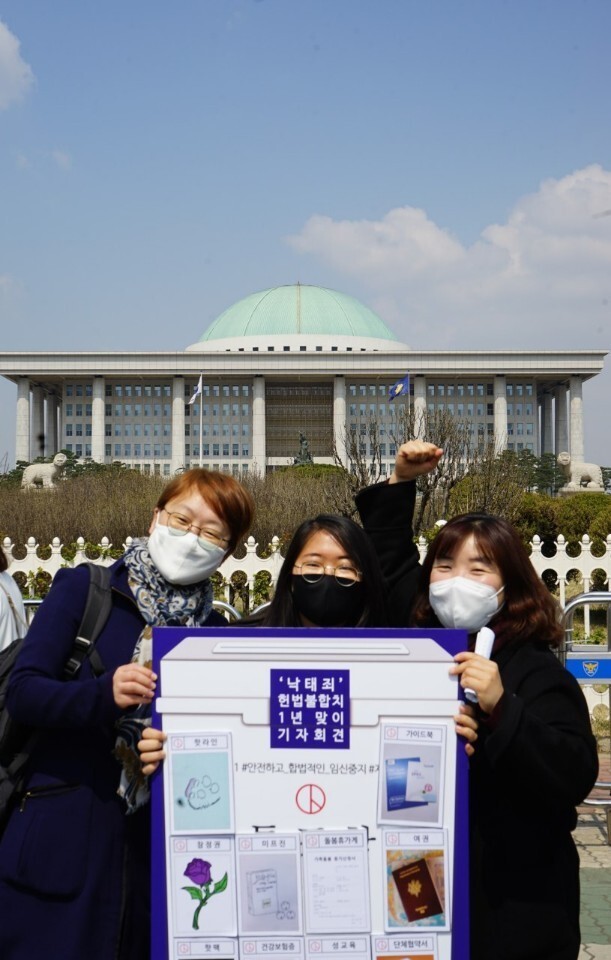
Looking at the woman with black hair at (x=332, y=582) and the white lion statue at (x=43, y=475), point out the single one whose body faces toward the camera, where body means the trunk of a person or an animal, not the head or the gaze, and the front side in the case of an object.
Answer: the woman with black hair

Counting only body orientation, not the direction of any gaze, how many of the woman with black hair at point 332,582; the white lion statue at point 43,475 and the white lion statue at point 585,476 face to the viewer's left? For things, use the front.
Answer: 1

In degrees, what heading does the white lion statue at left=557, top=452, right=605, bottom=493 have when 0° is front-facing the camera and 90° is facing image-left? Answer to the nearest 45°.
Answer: approximately 90°

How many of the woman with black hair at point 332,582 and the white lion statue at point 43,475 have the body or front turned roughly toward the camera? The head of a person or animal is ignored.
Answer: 1

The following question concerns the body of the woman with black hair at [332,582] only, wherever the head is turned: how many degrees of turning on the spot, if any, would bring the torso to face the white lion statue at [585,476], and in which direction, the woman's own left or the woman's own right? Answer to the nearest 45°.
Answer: approximately 180°

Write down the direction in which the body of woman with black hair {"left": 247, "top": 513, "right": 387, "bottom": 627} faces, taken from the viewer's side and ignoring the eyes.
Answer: toward the camera

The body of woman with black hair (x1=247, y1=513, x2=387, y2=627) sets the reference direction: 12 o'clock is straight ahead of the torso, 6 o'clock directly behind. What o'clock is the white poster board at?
The white poster board is roughly at 12 o'clock from the woman with black hair.

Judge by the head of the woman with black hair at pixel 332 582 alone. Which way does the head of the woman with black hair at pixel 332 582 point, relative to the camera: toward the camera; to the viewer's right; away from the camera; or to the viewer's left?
toward the camera

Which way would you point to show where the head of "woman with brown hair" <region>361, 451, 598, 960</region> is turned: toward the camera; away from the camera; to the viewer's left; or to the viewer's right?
toward the camera

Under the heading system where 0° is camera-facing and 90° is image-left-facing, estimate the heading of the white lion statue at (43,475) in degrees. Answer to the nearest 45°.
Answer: approximately 270°
